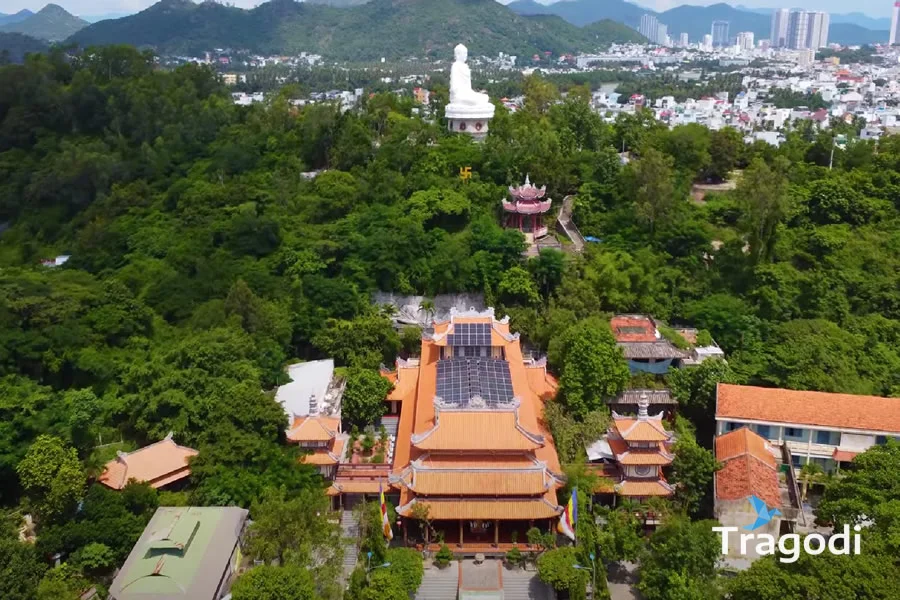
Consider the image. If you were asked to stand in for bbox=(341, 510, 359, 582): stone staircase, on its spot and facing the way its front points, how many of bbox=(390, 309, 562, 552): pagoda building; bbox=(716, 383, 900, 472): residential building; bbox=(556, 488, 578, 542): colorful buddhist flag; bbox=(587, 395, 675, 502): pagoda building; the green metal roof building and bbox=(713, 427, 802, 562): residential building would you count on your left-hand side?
5

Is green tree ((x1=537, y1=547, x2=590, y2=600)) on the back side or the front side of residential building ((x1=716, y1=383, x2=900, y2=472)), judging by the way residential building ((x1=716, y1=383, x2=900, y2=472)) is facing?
on the front side

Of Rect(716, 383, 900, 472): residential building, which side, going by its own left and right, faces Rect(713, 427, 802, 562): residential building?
front

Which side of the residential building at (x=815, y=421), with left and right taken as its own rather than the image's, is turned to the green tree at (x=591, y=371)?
right

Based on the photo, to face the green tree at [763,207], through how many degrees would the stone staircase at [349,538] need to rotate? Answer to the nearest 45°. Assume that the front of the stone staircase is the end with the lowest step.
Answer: approximately 135° to its left

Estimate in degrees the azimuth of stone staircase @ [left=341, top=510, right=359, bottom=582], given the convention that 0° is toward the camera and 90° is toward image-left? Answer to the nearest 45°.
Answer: approximately 0°

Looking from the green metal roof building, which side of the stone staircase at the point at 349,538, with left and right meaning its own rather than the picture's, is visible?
right

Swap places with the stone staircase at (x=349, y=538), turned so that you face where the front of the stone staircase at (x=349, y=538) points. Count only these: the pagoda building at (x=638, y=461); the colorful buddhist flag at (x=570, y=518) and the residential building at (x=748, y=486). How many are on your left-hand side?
3

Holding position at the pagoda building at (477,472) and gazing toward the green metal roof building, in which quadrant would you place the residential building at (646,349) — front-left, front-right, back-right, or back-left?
back-right

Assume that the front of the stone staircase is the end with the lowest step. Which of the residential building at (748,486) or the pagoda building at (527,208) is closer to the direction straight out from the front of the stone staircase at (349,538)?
the residential building

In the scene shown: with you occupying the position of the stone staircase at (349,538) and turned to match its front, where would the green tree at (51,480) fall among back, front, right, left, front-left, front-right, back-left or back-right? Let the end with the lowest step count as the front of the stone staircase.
right

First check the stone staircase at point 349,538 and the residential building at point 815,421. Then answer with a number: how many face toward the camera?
2
